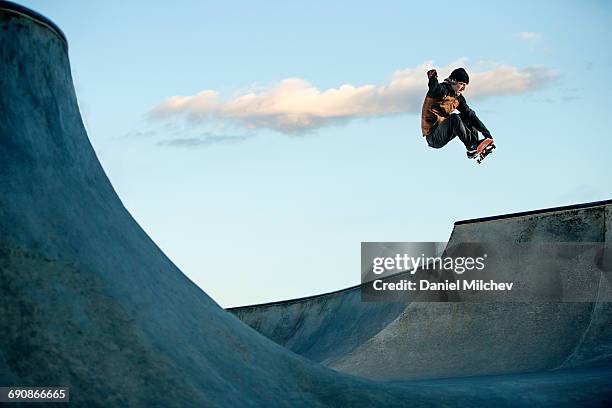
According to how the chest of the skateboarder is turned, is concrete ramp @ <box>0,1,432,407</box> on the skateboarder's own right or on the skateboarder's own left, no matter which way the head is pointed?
on the skateboarder's own right

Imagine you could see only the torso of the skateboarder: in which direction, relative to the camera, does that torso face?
to the viewer's right
